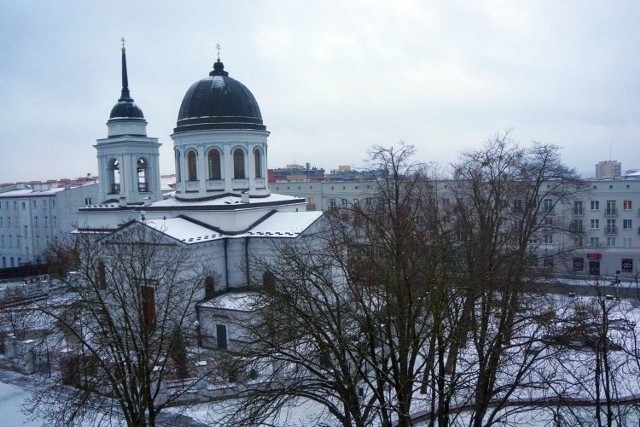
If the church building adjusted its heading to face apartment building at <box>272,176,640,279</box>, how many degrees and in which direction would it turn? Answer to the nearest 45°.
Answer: approximately 135° to its right

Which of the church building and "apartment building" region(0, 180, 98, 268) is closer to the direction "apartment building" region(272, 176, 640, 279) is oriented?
the church building

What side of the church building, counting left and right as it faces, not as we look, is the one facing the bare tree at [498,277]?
back

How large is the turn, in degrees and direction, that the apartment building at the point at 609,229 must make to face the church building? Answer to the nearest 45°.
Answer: approximately 45° to its right

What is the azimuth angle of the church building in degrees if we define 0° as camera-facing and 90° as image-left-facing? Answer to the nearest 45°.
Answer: approximately 135°

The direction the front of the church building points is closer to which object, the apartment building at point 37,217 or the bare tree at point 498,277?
the apartment building

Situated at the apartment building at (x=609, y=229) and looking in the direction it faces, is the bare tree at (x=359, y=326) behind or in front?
in front

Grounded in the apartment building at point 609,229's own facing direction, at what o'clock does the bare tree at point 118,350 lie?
The bare tree is roughly at 1 o'clock from the apartment building.

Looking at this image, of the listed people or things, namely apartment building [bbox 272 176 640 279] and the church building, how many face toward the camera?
1

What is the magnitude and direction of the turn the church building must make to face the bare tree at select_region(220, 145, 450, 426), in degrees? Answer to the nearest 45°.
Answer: approximately 135° to its left

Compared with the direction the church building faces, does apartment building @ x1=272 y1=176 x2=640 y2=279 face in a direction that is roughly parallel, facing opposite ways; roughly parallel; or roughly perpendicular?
roughly perpendicular

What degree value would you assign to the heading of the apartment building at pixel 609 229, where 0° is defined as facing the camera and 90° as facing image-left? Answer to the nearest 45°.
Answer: approximately 0°

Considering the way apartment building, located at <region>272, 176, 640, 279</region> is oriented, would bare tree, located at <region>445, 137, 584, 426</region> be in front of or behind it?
in front
